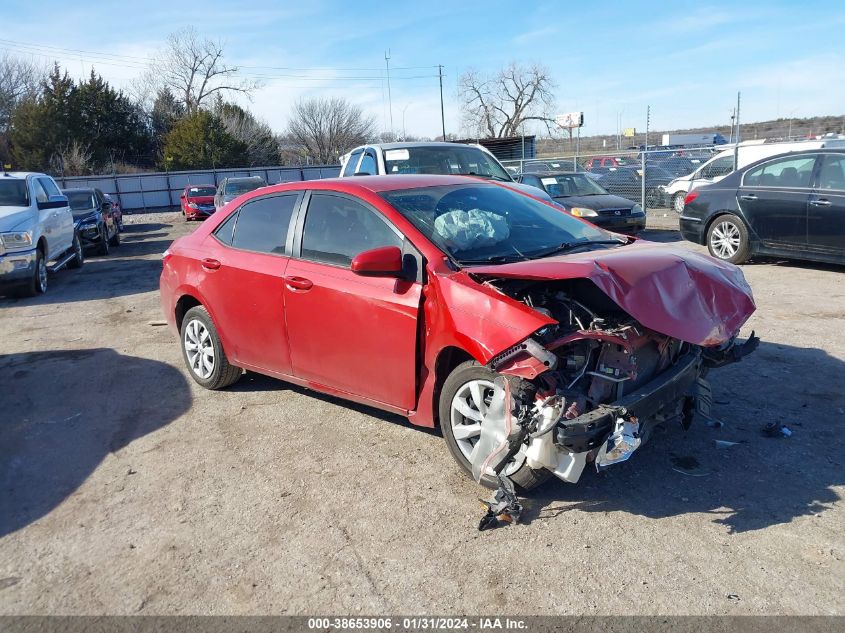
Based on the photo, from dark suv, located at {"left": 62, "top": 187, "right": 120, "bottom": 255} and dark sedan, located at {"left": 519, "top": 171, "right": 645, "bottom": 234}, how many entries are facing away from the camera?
0

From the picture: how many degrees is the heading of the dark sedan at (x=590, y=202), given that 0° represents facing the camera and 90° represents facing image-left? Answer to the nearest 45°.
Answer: approximately 315°

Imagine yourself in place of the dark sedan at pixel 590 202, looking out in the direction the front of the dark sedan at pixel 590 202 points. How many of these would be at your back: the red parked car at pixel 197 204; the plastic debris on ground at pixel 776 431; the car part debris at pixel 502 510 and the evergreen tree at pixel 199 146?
2

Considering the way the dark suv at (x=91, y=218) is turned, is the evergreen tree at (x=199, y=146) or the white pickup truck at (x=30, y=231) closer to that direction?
the white pickup truck

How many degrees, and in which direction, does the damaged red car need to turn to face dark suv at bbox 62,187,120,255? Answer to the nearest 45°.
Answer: approximately 180°

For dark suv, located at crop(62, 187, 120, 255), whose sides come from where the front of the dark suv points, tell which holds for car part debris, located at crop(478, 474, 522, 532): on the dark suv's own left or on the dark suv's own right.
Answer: on the dark suv's own left

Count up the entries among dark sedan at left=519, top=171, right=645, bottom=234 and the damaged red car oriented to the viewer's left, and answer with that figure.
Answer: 0

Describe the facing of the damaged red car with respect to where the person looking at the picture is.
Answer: facing the viewer and to the right of the viewer

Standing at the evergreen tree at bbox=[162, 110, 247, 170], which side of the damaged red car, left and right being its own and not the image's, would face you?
back

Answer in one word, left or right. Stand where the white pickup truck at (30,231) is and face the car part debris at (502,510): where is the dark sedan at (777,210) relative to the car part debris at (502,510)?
left

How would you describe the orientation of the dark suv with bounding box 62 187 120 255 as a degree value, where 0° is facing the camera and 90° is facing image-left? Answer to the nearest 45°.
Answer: approximately 45°

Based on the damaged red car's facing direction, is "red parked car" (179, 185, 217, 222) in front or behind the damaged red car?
behind

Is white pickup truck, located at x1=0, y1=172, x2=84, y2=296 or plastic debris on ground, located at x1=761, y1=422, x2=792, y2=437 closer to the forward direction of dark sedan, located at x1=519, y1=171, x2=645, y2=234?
the plastic debris on ground

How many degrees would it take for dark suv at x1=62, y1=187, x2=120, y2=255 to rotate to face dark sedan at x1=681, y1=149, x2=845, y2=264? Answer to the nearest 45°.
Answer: approximately 90° to its left
